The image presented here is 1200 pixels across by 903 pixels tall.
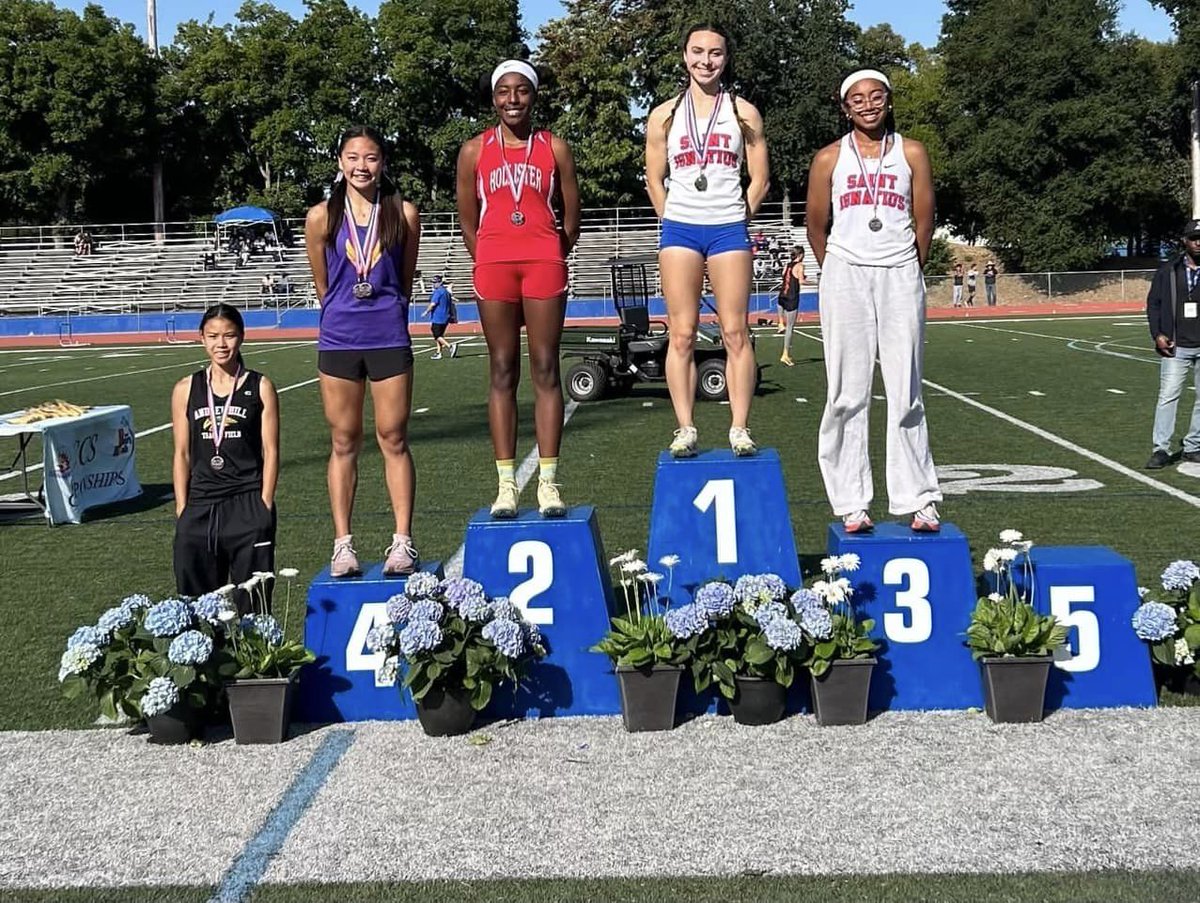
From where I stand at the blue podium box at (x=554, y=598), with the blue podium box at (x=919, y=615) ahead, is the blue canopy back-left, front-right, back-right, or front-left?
back-left

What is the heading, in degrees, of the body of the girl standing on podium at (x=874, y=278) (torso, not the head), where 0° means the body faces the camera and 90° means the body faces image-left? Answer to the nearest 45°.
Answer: approximately 0°

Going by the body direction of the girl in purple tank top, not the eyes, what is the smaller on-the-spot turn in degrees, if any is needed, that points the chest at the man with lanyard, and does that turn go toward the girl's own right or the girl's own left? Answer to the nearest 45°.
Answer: approximately 135° to the girl's own left

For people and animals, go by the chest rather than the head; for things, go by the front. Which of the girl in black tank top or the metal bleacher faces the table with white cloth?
the metal bleacher

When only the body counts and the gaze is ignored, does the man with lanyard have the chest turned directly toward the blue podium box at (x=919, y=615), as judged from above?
yes

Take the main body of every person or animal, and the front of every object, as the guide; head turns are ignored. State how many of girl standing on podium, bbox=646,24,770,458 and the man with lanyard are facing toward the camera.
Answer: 2

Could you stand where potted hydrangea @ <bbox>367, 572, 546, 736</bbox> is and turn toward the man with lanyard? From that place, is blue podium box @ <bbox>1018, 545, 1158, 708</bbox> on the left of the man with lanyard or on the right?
right

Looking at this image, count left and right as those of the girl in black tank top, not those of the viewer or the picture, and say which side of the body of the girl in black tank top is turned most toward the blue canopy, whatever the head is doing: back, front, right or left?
back
